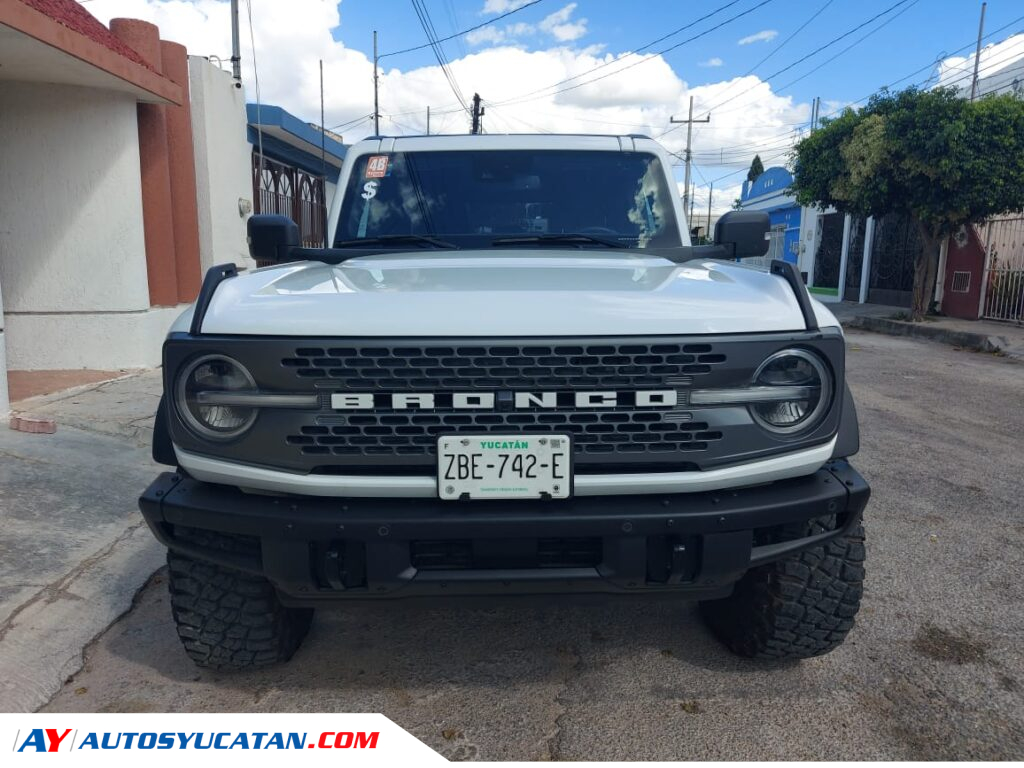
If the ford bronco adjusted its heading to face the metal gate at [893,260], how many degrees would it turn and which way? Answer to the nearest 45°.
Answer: approximately 135° to its left

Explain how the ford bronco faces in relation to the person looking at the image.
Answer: facing the viewer

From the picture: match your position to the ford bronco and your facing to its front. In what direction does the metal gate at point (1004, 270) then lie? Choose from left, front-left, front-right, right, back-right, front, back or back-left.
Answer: back-left

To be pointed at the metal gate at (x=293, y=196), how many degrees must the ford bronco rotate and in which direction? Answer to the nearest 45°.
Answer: approximately 180°

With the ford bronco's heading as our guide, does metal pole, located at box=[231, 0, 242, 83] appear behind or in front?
behind

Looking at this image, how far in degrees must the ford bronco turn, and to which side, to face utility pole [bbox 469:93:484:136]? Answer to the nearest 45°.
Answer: approximately 180°

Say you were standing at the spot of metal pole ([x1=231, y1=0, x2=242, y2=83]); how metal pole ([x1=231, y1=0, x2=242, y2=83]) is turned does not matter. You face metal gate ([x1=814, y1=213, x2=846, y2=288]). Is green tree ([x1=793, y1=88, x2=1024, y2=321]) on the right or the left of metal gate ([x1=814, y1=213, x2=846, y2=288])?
right

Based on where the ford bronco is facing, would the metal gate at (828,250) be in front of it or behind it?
behind

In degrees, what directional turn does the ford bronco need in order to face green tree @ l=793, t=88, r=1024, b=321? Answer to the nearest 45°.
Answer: approximately 135° to its left

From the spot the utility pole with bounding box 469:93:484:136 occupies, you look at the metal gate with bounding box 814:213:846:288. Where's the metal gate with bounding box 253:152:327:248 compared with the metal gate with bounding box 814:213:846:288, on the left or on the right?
right
